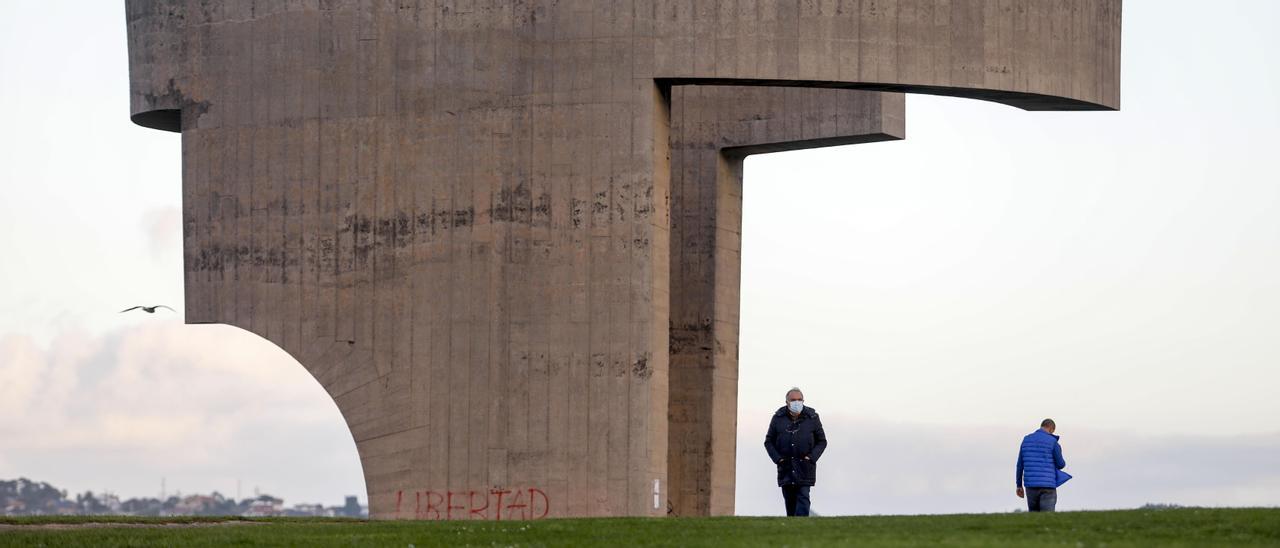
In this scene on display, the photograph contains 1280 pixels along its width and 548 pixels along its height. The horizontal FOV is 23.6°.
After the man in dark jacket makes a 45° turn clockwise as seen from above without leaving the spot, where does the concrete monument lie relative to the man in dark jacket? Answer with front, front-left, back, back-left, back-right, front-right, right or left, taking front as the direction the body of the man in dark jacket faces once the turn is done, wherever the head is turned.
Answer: right

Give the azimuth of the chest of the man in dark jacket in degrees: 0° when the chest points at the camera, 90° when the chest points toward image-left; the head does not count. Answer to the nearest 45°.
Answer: approximately 0°

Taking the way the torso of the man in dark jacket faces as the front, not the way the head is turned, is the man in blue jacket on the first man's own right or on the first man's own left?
on the first man's own left
